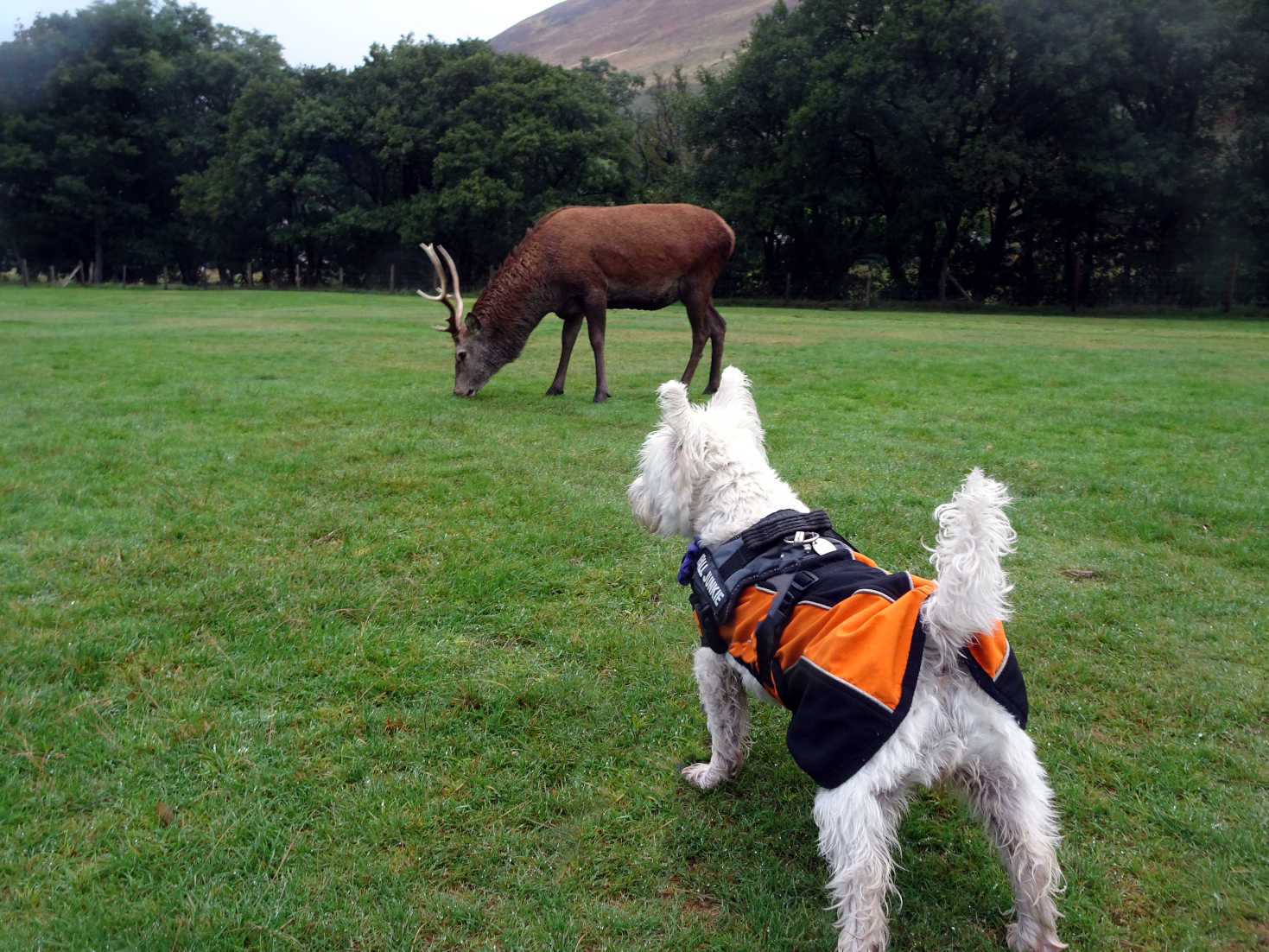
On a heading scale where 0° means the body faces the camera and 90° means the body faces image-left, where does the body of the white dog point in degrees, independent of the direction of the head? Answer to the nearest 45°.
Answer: approximately 135°

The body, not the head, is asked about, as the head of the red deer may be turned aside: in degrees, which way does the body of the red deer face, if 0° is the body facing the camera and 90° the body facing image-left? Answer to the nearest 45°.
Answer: approximately 90°

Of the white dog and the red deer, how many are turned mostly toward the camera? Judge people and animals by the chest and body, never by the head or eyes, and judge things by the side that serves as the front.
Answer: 0

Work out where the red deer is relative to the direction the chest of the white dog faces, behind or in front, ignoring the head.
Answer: in front

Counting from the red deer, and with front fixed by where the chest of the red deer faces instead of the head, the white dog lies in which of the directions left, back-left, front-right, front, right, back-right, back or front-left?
left
